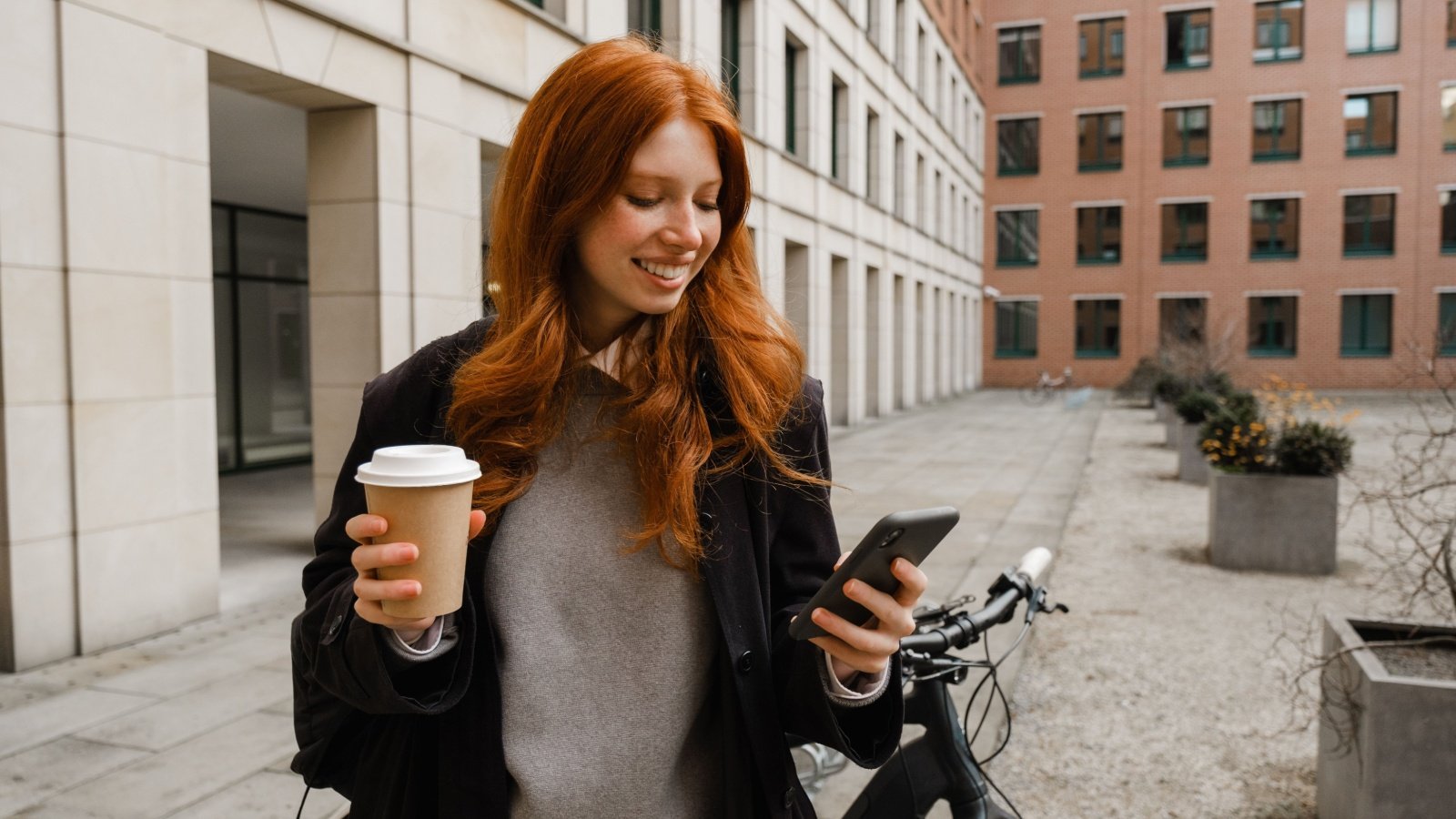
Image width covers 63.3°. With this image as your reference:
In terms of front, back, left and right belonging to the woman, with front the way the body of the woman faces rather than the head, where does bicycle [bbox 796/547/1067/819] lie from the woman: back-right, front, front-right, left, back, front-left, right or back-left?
back-left

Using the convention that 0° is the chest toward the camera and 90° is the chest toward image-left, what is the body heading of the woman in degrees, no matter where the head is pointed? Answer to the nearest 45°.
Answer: approximately 0°

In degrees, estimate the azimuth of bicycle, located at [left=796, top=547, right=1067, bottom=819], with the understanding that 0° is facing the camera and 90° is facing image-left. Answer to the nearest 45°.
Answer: approximately 315°

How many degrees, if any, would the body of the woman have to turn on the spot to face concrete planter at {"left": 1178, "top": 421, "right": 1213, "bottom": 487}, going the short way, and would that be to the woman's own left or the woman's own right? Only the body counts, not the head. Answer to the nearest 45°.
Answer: approximately 135° to the woman's own left

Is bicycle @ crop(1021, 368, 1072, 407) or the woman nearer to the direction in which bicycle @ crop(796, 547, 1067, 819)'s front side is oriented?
the woman

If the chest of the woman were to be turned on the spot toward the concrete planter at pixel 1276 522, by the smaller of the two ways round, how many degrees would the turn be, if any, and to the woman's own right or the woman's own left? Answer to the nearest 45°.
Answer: approximately 135° to the woman's own left

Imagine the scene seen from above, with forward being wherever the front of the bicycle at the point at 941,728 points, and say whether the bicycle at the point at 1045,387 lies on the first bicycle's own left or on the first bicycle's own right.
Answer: on the first bicycle's own left
